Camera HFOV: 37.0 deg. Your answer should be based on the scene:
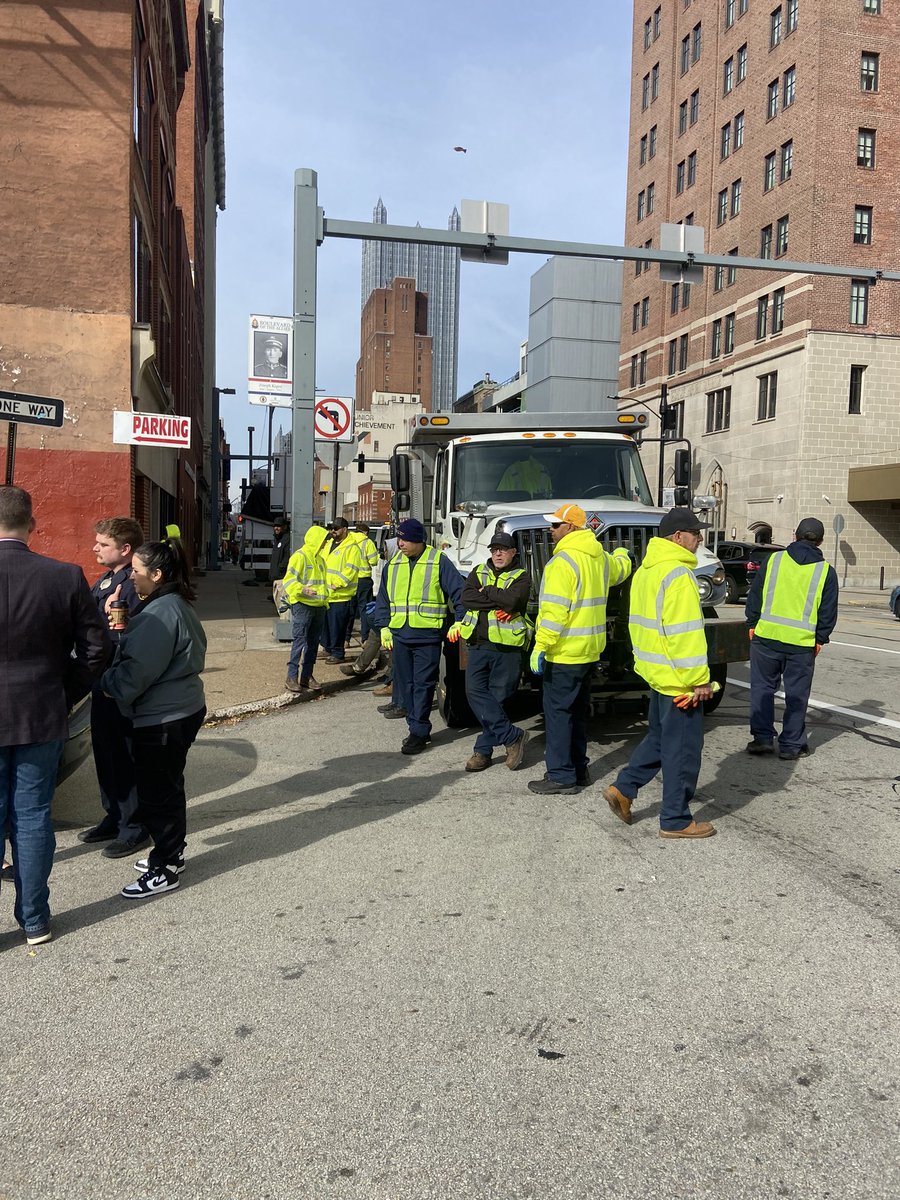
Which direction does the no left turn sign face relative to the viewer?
toward the camera

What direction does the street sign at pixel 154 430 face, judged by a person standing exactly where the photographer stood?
facing the viewer

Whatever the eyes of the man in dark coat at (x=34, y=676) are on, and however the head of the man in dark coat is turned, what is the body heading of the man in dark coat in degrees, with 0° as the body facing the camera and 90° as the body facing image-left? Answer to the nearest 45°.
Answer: approximately 180°

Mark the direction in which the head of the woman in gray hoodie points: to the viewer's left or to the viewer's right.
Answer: to the viewer's left

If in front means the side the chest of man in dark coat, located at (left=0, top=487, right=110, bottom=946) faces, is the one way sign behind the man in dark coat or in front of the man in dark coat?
in front

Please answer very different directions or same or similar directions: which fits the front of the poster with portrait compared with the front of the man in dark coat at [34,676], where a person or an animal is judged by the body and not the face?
very different directions

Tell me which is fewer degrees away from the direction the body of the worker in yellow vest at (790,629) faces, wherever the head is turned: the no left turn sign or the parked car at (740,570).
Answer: the parked car

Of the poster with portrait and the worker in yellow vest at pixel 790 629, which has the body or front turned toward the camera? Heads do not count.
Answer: the poster with portrait

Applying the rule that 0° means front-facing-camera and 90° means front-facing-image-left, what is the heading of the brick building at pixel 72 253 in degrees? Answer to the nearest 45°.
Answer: approximately 270°

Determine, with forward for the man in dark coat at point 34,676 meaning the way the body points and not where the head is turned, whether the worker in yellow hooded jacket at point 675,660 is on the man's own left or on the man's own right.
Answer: on the man's own right

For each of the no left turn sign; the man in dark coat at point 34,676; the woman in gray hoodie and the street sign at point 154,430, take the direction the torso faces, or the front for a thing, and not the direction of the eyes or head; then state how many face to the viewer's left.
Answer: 1

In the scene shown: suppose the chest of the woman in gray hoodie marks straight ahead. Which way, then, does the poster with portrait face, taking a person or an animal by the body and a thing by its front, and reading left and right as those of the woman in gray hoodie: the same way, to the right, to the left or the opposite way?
to the left

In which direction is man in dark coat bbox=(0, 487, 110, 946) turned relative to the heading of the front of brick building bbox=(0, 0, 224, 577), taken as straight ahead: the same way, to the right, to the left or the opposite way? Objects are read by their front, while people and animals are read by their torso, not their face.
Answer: to the left
